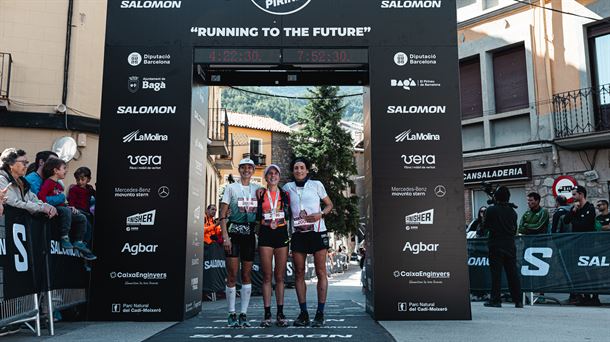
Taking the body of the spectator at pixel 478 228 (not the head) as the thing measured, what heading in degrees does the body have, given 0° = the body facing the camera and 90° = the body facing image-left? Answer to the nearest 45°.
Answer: approximately 45°

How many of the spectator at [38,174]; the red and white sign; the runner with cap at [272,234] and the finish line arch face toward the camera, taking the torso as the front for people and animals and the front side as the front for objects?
3

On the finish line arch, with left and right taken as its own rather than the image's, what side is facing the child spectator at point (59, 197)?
right

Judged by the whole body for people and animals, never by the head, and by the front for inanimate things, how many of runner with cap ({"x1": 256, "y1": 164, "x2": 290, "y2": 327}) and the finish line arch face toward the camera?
2

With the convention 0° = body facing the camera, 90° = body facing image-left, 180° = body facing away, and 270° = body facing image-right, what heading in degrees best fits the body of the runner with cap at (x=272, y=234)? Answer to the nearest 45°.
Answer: approximately 0°

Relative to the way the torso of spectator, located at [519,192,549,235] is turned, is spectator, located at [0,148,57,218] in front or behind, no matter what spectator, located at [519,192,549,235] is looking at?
in front

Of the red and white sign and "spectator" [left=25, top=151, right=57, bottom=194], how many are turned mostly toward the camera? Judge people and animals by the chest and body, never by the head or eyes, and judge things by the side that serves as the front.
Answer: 1

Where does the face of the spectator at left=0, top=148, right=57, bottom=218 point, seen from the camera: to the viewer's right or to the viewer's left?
to the viewer's right

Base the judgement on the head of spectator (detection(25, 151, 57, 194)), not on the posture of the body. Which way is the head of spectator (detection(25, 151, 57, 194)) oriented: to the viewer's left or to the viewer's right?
to the viewer's right
